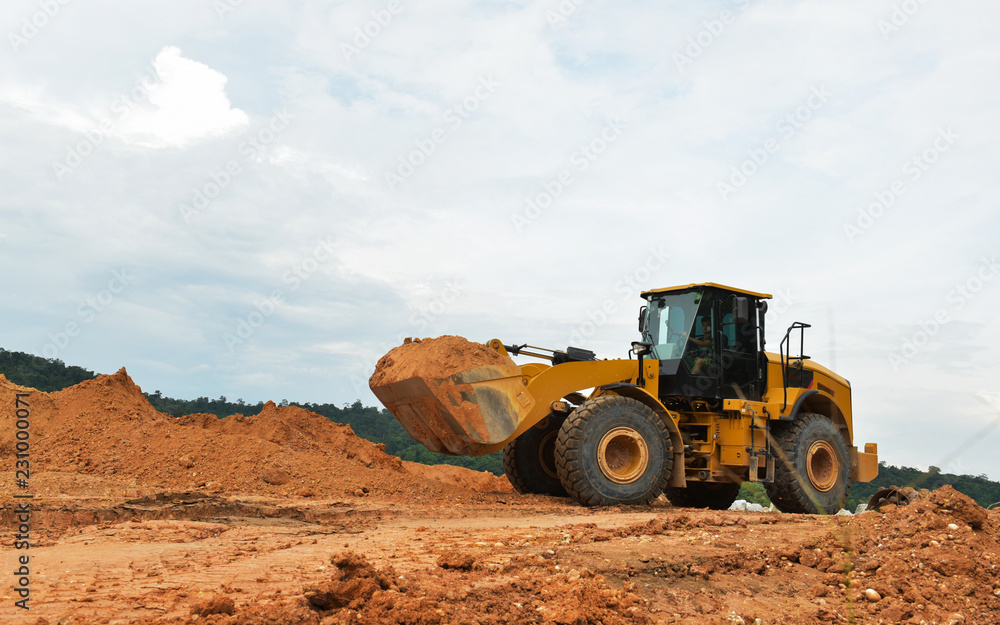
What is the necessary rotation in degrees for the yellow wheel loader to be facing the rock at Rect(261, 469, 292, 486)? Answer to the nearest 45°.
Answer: approximately 45° to its right

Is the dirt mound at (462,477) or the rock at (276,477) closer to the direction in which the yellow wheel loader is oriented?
the rock

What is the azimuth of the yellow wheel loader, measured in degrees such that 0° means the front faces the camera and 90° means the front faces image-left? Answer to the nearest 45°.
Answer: approximately 45°

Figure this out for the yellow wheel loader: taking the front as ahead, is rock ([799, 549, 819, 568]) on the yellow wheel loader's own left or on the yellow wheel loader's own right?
on the yellow wheel loader's own left

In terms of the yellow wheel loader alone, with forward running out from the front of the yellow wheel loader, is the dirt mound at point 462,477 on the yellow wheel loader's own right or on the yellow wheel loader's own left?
on the yellow wheel loader's own right

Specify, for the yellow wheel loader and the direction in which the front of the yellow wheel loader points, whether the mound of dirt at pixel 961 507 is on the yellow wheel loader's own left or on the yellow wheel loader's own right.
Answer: on the yellow wheel loader's own left

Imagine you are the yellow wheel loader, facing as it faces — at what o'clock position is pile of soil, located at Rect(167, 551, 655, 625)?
The pile of soil is roughly at 11 o'clock from the yellow wheel loader.

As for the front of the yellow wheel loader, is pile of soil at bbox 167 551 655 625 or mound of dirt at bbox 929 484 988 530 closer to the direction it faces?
the pile of soil

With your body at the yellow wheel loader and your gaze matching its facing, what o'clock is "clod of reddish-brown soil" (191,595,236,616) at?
The clod of reddish-brown soil is roughly at 11 o'clock from the yellow wheel loader.
